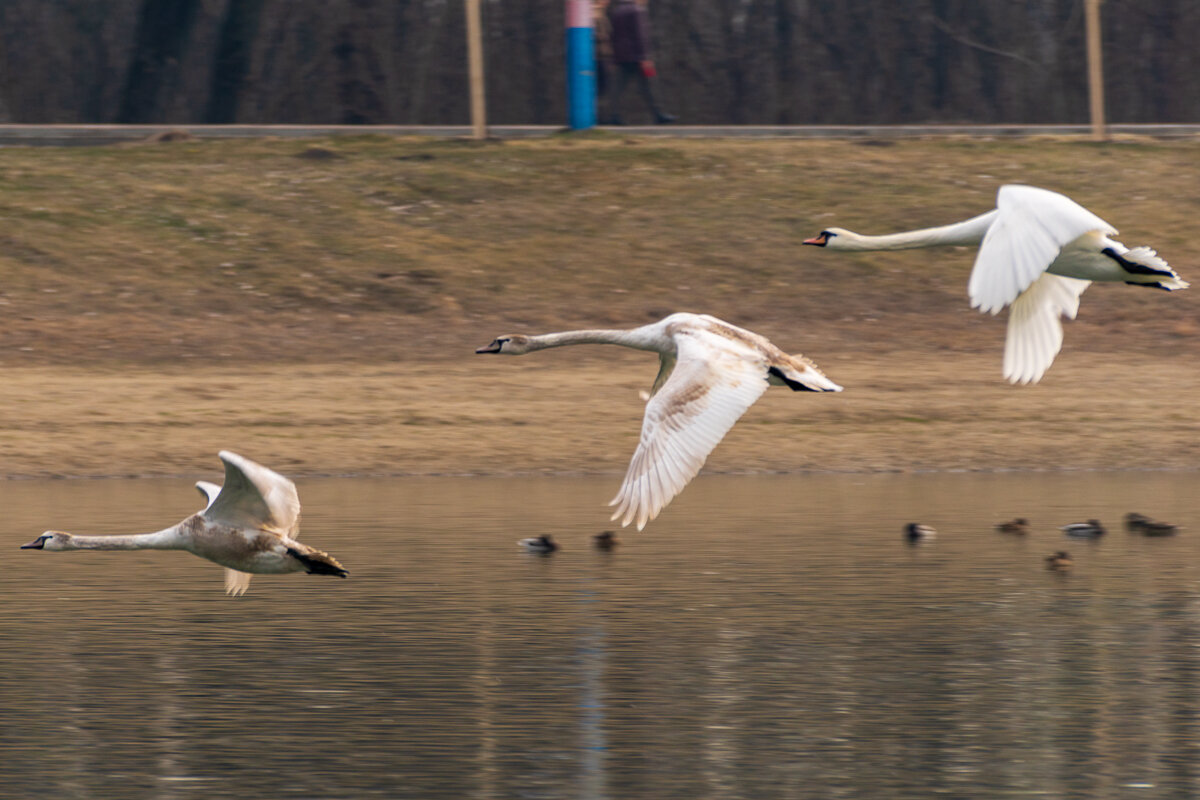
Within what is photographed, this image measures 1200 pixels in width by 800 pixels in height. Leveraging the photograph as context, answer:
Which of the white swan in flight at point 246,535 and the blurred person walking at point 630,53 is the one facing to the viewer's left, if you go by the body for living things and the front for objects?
the white swan in flight

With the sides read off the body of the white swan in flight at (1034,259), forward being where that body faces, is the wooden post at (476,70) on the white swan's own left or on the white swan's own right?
on the white swan's own right

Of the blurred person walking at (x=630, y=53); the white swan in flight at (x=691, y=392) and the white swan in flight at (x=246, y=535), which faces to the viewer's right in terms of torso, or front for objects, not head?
the blurred person walking

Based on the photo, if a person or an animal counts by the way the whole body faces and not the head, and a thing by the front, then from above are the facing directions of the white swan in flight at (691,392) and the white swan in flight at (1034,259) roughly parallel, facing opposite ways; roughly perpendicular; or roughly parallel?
roughly parallel

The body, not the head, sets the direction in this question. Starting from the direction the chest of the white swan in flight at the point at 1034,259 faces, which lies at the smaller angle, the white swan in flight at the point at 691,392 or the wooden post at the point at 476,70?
the white swan in flight

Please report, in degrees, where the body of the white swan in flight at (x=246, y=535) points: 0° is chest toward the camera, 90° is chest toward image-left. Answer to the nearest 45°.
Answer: approximately 90°

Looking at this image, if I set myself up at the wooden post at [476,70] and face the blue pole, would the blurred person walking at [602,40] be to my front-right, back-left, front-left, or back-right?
front-left

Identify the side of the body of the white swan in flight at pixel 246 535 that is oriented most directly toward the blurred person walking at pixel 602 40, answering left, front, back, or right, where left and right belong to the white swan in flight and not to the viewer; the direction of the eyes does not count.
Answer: right

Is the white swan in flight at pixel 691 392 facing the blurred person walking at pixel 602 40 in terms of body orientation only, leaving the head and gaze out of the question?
no

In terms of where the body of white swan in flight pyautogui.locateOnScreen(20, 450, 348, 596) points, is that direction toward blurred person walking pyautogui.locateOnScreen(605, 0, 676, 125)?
no

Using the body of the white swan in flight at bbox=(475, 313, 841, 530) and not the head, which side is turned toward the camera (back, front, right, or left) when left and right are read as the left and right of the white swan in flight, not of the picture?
left

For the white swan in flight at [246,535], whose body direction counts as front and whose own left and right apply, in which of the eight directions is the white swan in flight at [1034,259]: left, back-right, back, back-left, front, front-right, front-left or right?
back

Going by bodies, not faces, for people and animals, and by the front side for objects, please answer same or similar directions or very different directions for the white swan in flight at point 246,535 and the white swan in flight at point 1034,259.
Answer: same or similar directions

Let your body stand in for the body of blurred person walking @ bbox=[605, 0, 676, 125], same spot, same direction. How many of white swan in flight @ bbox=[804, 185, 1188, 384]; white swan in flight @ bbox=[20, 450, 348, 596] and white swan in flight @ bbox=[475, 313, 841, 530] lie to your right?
3

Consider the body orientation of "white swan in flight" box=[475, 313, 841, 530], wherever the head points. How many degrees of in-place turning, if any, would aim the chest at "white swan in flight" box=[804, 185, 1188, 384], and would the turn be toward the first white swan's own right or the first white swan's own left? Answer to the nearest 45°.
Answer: approximately 135° to the first white swan's own right

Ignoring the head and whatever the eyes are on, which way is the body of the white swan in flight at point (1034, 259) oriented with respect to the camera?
to the viewer's left

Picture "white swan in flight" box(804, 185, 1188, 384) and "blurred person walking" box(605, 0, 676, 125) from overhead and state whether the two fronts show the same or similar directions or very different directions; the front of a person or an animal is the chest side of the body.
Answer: very different directions

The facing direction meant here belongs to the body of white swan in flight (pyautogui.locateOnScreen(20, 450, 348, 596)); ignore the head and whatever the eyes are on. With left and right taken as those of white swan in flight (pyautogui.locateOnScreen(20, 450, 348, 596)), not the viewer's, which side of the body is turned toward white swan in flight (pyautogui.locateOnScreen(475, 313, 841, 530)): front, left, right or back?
back

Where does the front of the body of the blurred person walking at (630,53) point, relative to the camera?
to the viewer's right

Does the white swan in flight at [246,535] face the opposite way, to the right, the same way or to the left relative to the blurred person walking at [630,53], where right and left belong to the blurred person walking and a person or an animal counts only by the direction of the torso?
the opposite way
